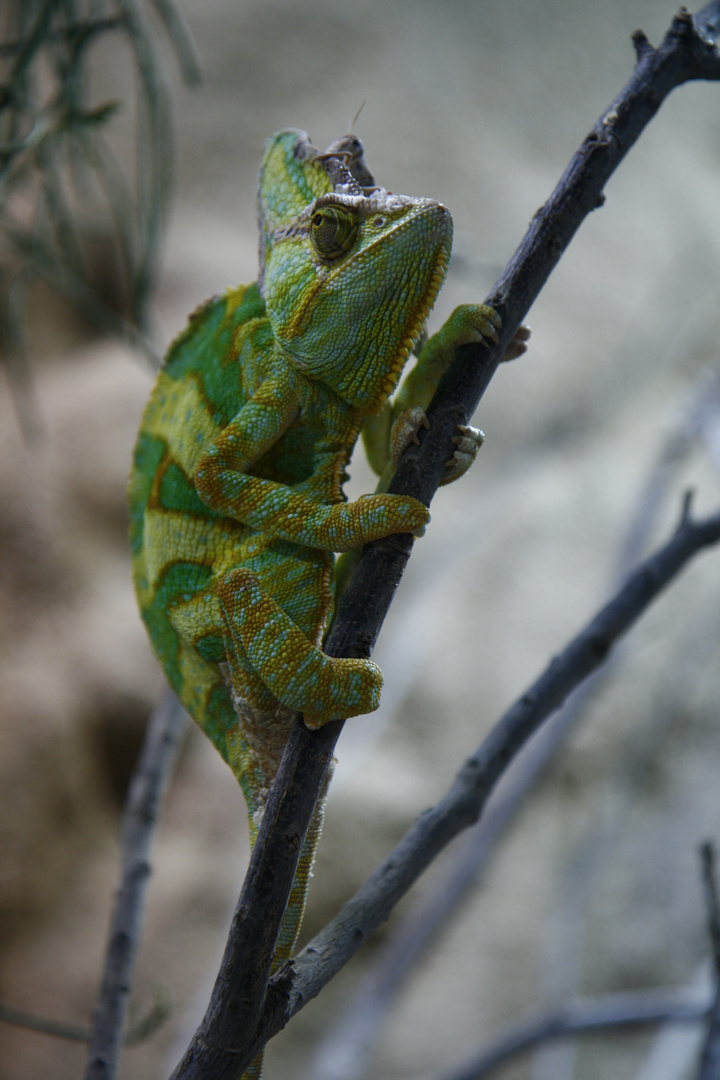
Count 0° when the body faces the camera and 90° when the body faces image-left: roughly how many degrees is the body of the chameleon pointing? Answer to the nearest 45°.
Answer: approximately 270°

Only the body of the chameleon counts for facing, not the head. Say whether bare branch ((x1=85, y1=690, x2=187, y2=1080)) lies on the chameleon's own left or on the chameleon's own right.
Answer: on the chameleon's own left
